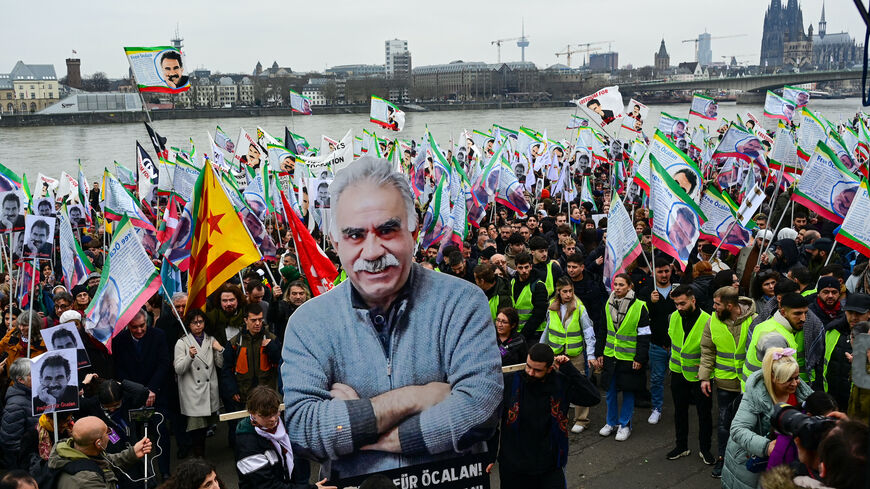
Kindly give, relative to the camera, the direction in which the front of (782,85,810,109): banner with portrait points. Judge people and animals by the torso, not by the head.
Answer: facing the viewer

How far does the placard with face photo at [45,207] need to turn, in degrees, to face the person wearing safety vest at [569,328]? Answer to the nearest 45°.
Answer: approximately 45° to its left

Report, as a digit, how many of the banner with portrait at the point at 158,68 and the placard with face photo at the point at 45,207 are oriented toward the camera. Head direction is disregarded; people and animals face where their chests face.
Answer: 2

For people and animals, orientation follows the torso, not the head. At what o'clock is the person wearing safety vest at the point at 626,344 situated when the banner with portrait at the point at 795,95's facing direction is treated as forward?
The person wearing safety vest is roughly at 12 o'clock from the banner with portrait.

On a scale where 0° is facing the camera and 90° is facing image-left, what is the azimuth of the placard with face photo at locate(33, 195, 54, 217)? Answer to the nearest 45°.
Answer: approximately 0°

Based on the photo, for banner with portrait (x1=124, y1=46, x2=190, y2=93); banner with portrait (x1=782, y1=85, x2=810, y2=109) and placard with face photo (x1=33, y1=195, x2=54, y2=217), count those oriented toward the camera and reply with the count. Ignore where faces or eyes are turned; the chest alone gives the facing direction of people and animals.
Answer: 3

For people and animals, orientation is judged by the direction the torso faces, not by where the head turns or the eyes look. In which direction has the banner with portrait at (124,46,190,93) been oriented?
toward the camera

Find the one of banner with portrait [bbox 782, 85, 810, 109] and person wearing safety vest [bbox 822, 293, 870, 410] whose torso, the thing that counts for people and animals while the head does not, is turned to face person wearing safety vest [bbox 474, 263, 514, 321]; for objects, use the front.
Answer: the banner with portrait

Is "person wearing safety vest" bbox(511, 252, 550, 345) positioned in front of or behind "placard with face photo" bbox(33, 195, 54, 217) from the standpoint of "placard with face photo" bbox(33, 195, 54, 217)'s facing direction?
in front

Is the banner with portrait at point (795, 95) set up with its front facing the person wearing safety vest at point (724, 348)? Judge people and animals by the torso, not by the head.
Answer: yes

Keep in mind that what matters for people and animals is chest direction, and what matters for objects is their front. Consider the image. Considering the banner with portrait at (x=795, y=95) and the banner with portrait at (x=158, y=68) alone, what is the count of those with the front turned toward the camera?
2
